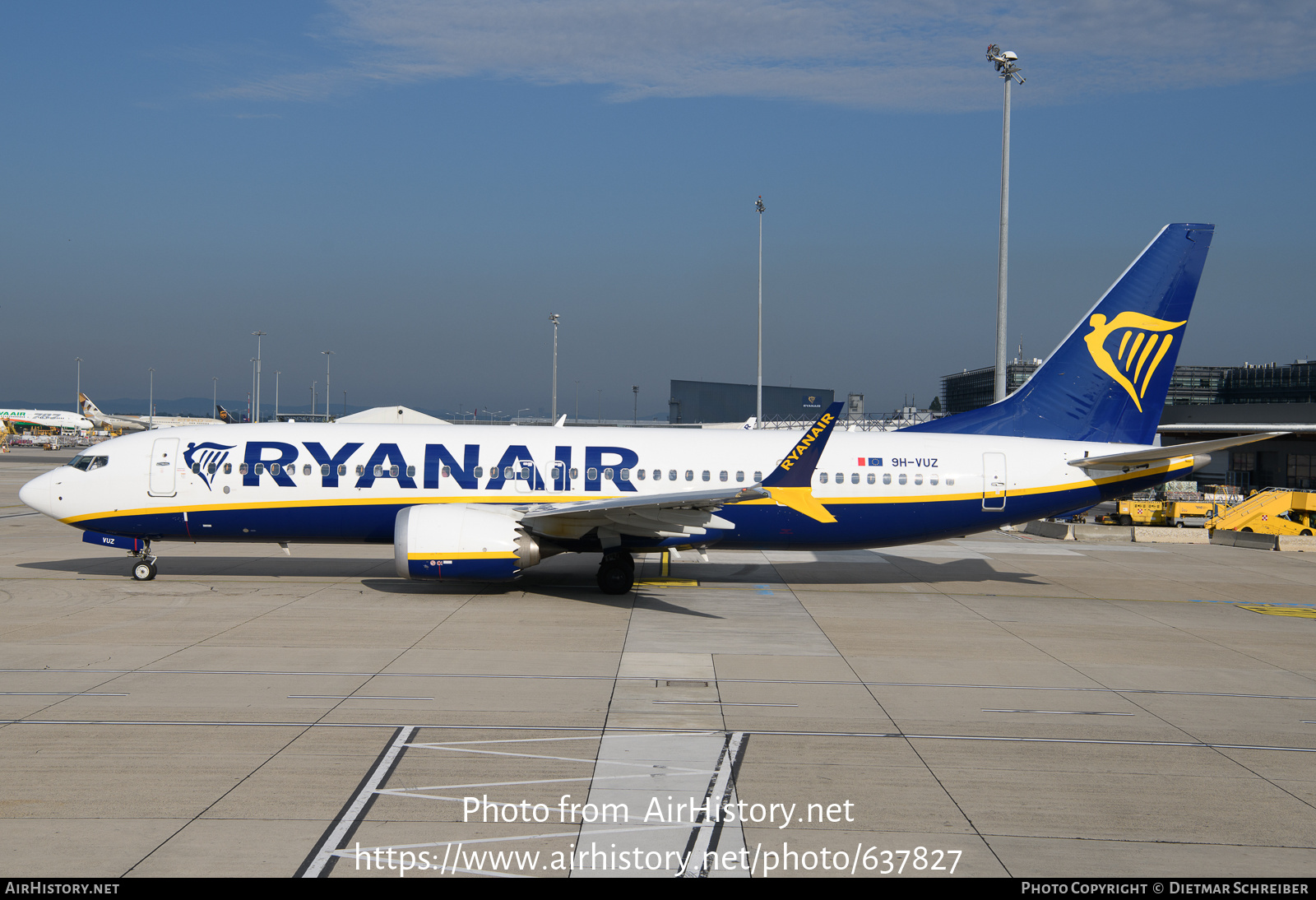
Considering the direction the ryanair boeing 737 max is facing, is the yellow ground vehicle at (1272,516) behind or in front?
behind

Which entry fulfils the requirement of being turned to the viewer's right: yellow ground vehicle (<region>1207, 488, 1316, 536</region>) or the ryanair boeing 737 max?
the yellow ground vehicle

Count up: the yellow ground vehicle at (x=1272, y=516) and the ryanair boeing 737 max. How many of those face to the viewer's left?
1

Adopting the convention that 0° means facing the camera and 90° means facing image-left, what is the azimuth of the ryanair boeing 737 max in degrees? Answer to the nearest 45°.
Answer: approximately 90°

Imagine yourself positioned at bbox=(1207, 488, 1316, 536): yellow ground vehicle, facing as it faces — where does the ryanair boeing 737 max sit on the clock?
The ryanair boeing 737 max is roughly at 4 o'clock from the yellow ground vehicle.

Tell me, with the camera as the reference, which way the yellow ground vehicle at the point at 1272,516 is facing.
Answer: facing to the right of the viewer

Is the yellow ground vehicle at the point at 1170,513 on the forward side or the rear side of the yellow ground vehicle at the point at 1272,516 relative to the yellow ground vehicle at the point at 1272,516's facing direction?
on the rear side

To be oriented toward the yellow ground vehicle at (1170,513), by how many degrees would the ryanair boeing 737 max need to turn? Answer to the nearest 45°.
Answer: approximately 135° to its right
